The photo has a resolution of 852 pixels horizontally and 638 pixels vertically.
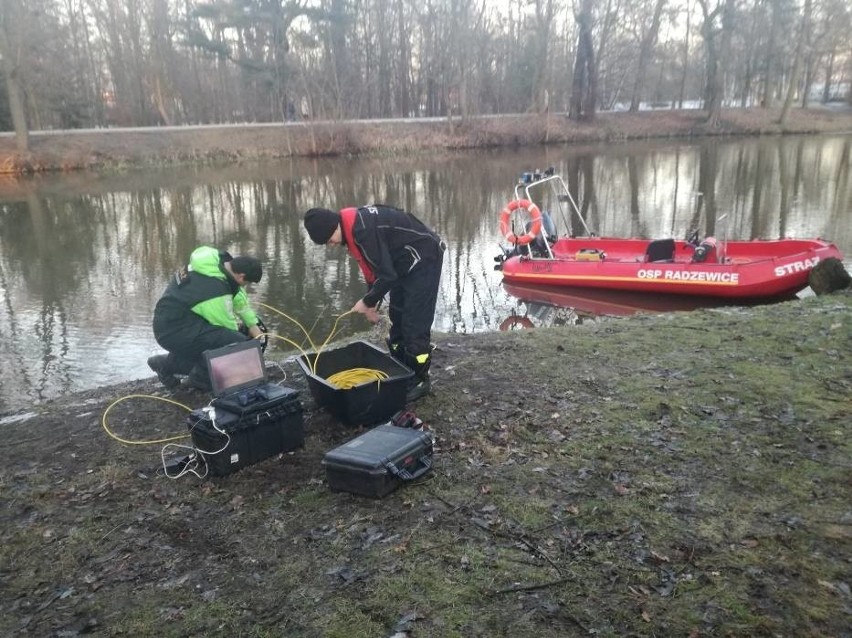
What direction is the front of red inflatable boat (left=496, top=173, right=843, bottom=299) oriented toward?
to the viewer's right

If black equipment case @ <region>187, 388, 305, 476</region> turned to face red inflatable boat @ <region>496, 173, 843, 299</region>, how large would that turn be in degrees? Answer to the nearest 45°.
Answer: approximately 90° to its left

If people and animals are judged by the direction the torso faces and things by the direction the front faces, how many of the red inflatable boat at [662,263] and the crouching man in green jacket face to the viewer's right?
2

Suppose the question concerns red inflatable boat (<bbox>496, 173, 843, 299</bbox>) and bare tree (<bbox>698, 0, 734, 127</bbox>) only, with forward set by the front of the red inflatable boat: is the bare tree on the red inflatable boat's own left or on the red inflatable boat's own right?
on the red inflatable boat's own left

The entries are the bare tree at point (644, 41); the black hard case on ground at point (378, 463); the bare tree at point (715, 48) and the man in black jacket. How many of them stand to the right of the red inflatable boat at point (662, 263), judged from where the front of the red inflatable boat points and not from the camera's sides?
2

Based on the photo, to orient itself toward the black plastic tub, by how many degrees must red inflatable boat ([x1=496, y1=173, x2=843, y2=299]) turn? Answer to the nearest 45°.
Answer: approximately 90° to its right

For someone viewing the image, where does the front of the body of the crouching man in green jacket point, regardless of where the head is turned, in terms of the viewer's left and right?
facing to the right of the viewer

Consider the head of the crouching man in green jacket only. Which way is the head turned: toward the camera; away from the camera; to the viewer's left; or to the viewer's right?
to the viewer's right

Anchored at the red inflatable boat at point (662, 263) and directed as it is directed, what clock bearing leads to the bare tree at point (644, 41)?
The bare tree is roughly at 9 o'clock from the red inflatable boat.
